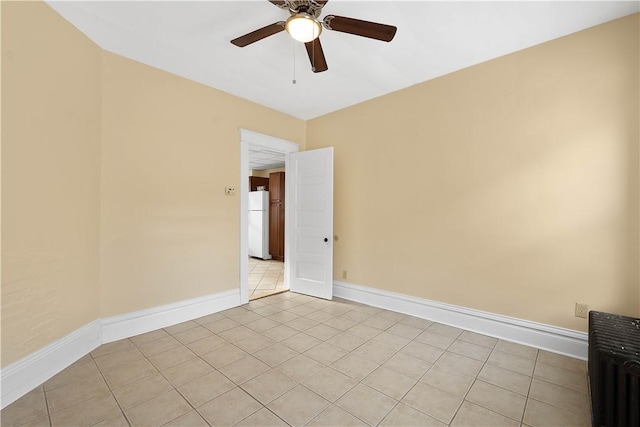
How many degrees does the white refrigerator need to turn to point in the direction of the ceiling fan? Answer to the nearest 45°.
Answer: approximately 45° to its left

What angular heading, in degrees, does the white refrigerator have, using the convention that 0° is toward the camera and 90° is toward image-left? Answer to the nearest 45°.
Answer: approximately 45°

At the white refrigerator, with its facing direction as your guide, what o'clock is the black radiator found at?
The black radiator is roughly at 10 o'clock from the white refrigerator.

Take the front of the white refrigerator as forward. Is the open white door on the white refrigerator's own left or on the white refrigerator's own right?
on the white refrigerator's own left
